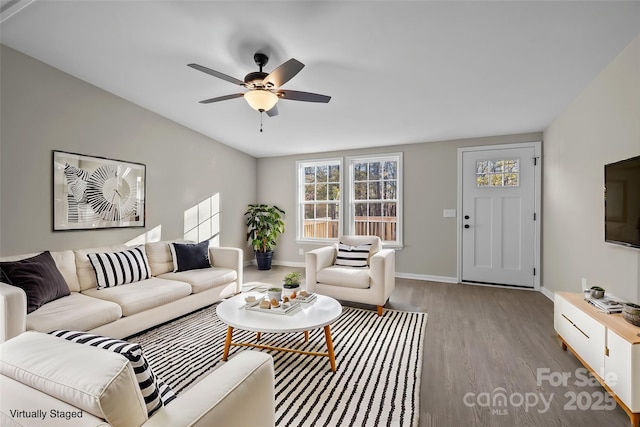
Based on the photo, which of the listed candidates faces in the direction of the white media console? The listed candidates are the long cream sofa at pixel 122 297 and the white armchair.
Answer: the long cream sofa

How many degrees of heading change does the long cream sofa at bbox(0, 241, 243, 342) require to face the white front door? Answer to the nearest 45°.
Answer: approximately 45° to its left

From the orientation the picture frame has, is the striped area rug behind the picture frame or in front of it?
in front

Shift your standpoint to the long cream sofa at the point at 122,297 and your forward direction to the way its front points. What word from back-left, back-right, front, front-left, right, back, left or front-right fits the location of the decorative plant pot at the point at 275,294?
front

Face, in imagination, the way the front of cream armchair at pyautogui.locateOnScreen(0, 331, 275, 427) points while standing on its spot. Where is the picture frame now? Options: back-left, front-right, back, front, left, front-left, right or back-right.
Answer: front-left

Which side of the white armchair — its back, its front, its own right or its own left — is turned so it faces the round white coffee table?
front

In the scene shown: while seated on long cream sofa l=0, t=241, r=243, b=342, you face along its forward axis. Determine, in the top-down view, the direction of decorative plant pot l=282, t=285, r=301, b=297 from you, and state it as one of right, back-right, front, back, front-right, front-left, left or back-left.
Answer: front

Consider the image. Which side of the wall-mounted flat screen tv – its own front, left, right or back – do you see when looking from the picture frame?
front

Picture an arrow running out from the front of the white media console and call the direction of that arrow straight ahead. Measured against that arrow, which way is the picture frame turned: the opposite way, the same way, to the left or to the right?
the opposite way

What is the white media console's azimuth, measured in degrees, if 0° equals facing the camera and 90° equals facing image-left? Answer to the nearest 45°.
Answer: approximately 45°

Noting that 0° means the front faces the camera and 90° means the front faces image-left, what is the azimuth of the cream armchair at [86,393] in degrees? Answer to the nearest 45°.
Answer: approximately 225°

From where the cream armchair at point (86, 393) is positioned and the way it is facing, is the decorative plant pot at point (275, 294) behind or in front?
in front

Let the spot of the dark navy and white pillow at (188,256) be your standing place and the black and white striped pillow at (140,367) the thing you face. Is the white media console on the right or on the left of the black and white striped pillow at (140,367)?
left

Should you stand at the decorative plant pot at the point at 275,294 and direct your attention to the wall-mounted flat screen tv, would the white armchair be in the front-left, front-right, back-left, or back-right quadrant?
front-left

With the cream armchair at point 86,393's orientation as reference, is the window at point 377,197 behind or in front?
in front

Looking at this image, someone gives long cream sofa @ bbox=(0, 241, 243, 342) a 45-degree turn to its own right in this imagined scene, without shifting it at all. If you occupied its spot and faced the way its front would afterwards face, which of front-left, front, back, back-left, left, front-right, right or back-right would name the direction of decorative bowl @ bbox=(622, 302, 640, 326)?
front-left

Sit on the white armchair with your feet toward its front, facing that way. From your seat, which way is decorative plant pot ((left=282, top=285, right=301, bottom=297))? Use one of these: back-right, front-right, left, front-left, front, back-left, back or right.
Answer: front

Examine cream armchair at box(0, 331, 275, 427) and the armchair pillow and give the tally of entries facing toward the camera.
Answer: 1

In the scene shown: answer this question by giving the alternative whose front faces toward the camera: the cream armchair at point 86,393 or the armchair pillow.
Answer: the armchair pillow

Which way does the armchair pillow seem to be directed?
toward the camera

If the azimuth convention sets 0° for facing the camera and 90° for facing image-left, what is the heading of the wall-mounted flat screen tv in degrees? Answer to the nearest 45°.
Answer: approximately 45°
